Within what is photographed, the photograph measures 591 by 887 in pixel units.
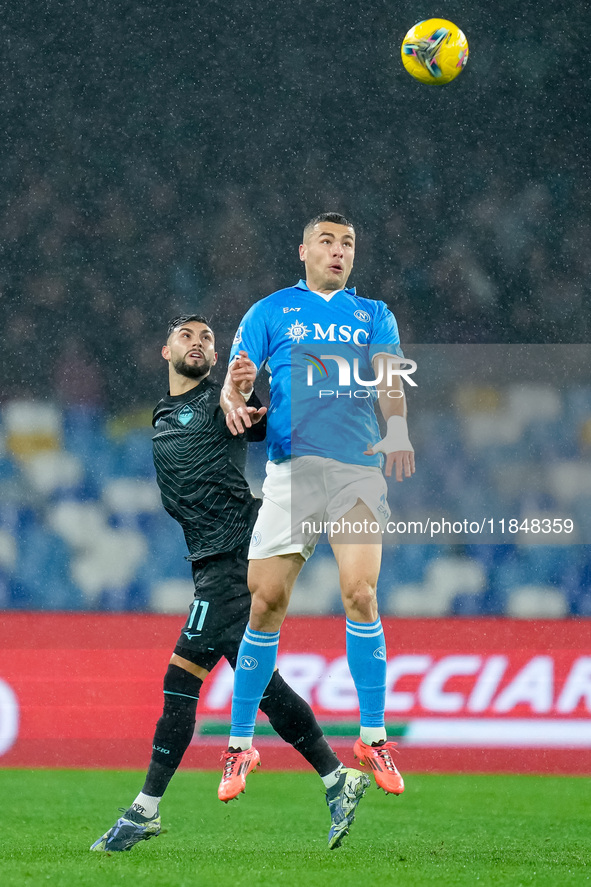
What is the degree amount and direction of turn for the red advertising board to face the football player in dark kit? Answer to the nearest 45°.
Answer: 0° — it already faces them

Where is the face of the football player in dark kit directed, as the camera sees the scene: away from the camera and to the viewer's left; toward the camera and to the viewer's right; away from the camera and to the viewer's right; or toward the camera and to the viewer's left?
toward the camera and to the viewer's right

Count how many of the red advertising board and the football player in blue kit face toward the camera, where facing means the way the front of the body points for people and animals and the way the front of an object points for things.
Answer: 2

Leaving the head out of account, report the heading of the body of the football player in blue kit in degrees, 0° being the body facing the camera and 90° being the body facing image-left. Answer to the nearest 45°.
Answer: approximately 0°

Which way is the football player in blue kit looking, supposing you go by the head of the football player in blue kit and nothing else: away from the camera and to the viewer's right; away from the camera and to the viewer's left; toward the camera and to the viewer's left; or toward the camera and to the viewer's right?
toward the camera and to the viewer's right

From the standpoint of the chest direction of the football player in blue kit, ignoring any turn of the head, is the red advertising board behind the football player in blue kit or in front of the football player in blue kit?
behind

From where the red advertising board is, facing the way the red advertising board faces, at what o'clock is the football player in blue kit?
The football player in blue kit is roughly at 12 o'clock from the red advertising board.
